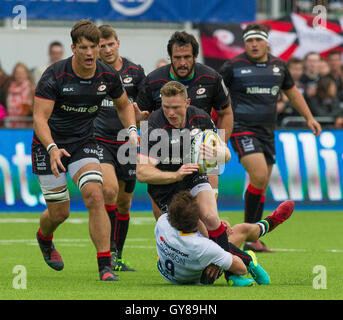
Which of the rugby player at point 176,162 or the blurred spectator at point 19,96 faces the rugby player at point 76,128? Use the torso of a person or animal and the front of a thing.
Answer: the blurred spectator

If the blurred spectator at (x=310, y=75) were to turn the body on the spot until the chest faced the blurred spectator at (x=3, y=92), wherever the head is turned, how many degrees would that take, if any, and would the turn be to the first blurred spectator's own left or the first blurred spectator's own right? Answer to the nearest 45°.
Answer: approximately 90° to the first blurred spectator's own right

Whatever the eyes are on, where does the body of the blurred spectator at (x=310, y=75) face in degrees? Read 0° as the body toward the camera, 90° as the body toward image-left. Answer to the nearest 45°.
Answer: approximately 0°

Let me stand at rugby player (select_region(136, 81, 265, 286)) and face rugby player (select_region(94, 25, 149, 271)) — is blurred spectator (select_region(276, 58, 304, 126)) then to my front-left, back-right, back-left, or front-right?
front-right

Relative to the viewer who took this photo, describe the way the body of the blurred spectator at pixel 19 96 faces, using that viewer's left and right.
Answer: facing the viewer

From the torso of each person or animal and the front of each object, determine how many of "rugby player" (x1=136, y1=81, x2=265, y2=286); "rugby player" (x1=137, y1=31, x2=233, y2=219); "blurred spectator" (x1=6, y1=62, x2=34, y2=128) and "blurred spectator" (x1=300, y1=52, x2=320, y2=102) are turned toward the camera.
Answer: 4

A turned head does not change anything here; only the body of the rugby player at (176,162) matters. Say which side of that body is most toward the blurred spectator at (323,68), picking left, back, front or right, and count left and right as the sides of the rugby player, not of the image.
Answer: back

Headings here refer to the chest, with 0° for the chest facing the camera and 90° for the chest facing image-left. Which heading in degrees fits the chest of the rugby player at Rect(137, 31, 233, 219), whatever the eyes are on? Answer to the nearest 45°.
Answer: approximately 0°
